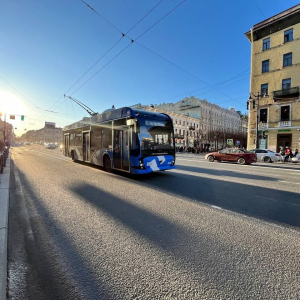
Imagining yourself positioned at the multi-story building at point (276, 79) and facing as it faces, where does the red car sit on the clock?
The red car is roughly at 11 o'clock from the multi-story building.

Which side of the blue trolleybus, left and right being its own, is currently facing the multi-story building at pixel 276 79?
left

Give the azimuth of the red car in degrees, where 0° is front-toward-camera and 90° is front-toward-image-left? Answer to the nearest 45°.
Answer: approximately 135°

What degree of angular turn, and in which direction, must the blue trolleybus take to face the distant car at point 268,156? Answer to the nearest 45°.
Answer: approximately 90° to its left

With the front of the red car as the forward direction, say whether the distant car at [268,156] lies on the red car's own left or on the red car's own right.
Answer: on the red car's own right

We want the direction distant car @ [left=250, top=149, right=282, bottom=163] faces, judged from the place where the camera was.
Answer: facing away from the viewer and to the left of the viewer
